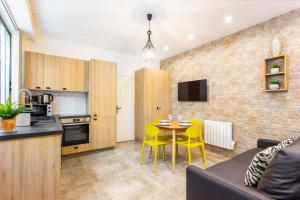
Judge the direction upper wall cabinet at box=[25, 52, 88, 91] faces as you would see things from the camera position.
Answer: facing the viewer and to the right of the viewer

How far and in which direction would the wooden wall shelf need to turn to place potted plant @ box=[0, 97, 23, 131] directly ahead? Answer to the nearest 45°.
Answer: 0° — it already faces it

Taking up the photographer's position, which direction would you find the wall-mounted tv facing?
facing the viewer and to the left of the viewer

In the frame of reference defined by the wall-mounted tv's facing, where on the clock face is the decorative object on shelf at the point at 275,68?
The decorative object on shelf is roughly at 9 o'clock from the wall-mounted tv.

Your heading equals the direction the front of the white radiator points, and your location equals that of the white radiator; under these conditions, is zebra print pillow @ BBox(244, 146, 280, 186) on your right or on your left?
on your left

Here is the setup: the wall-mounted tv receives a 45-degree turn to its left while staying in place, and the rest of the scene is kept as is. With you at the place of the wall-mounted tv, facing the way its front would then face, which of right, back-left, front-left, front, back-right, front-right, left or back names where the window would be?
front-right

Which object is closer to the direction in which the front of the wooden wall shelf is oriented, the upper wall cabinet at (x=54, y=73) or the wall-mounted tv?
the upper wall cabinet

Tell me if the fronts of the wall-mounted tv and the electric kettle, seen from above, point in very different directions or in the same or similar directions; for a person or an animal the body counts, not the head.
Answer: same or similar directions

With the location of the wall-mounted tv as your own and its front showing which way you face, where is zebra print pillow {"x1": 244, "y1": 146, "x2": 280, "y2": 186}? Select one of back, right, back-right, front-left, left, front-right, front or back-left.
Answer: front-left

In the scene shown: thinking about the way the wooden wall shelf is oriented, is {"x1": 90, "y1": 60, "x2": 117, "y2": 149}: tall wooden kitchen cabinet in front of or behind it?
in front

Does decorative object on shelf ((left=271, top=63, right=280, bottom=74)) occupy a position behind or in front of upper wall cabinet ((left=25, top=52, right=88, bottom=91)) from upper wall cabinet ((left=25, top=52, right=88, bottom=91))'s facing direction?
in front

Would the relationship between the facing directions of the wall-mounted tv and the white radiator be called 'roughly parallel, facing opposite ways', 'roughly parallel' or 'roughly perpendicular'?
roughly parallel

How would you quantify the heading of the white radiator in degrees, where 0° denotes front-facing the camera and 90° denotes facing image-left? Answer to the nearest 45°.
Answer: approximately 45°

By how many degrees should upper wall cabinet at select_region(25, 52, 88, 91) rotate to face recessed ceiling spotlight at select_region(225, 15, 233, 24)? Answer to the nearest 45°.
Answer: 0° — it already faces it

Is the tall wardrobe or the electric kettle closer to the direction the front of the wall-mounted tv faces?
the electric kettle
